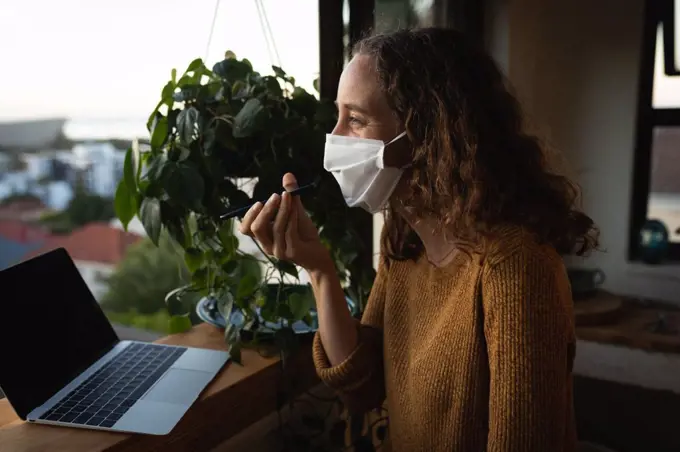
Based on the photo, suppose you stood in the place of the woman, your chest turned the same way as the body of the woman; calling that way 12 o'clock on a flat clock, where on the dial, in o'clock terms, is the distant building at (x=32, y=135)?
The distant building is roughly at 2 o'clock from the woman.

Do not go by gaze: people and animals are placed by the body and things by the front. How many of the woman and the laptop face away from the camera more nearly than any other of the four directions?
0

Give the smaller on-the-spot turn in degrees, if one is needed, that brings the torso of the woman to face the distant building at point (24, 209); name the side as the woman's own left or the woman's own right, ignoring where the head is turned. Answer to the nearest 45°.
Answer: approximately 45° to the woman's own right

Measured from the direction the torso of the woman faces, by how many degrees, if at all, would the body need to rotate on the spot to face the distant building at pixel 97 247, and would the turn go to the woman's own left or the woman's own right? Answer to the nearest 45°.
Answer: approximately 45° to the woman's own right

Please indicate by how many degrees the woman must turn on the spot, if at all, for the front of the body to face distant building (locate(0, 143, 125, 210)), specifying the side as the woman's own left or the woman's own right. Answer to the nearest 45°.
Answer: approximately 45° to the woman's own right

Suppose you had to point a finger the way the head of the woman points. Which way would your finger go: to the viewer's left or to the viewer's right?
to the viewer's left

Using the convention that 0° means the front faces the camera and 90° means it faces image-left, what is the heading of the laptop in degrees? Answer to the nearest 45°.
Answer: approximately 315°

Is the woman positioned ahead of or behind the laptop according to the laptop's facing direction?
ahead
